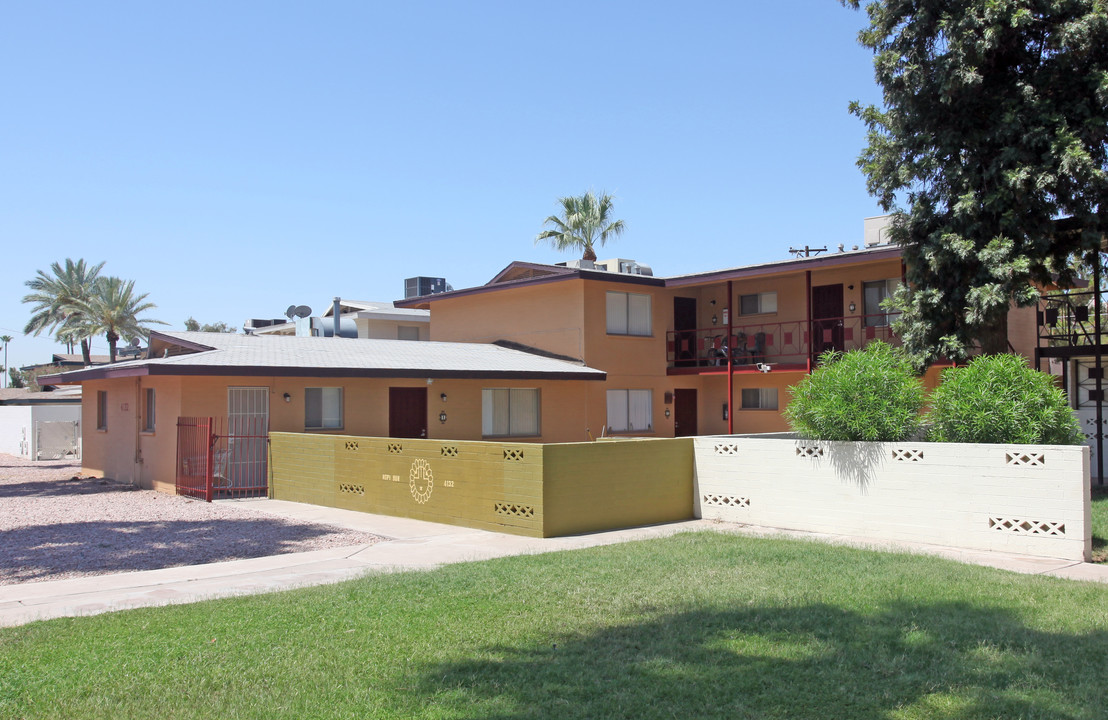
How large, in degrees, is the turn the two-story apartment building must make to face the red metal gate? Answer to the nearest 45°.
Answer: approximately 45° to its right

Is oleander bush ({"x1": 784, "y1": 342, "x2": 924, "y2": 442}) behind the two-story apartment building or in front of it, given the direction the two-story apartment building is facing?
in front

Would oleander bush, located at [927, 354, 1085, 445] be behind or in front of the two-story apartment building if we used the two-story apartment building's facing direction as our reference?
in front

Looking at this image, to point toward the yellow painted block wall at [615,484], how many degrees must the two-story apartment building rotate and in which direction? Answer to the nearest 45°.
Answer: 0° — it already faces it

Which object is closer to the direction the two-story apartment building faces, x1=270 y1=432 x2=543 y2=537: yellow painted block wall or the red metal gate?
the yellow painted block wall

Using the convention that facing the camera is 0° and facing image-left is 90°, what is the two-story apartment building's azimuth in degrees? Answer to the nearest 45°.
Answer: approximately 0°

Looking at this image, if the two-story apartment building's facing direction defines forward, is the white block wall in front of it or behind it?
in front
